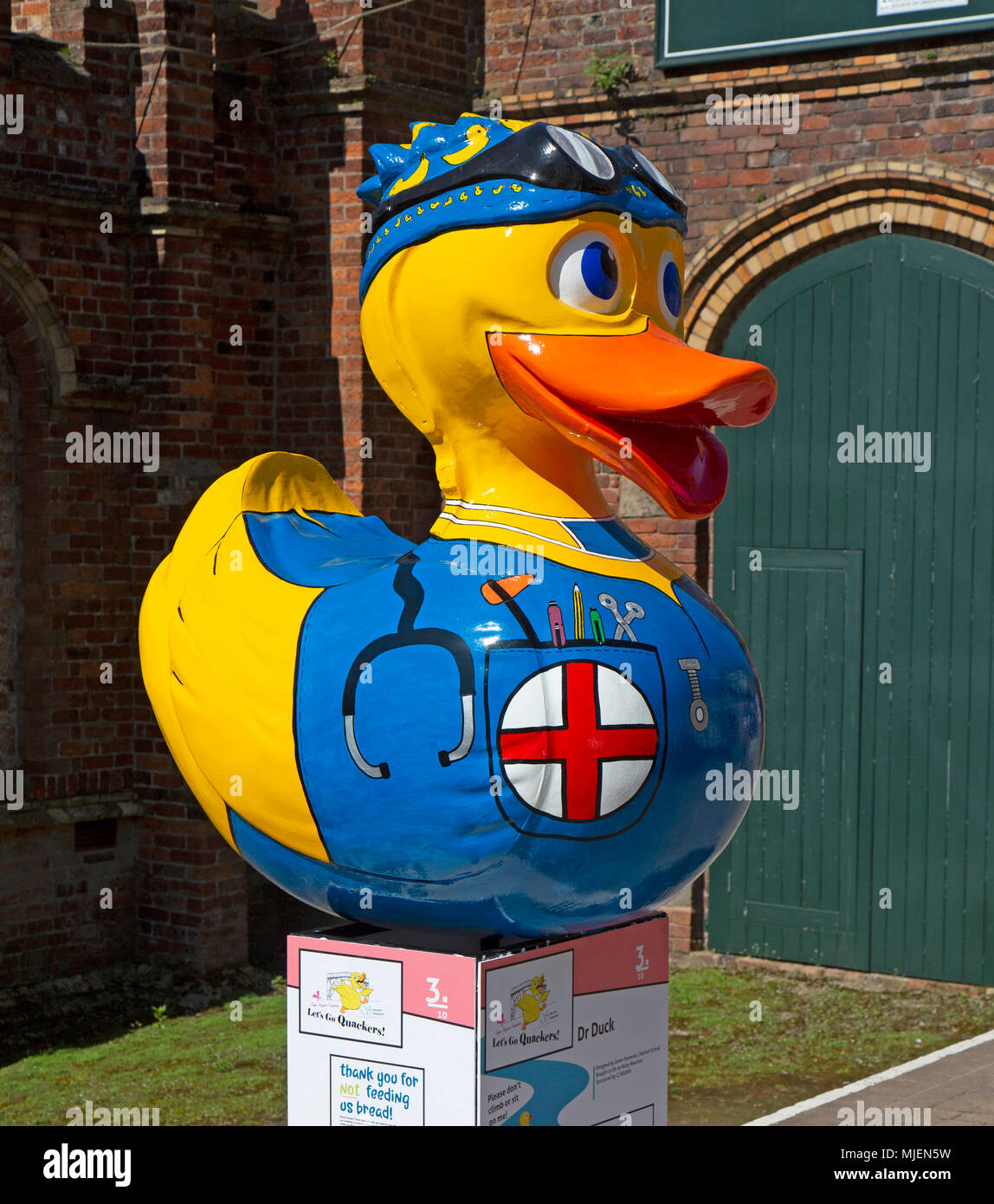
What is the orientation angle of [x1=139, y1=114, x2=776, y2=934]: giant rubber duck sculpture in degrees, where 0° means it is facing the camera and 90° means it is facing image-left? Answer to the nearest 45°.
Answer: approximately 315°

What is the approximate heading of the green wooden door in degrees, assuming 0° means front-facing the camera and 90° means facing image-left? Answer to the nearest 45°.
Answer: approximately 0°

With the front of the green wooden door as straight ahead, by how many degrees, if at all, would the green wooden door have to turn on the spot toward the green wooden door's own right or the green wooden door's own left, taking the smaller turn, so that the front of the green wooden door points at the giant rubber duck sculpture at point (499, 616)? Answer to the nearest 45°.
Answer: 0° — it already faces it

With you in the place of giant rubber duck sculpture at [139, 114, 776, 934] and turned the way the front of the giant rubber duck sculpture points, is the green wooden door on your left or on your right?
on your left
